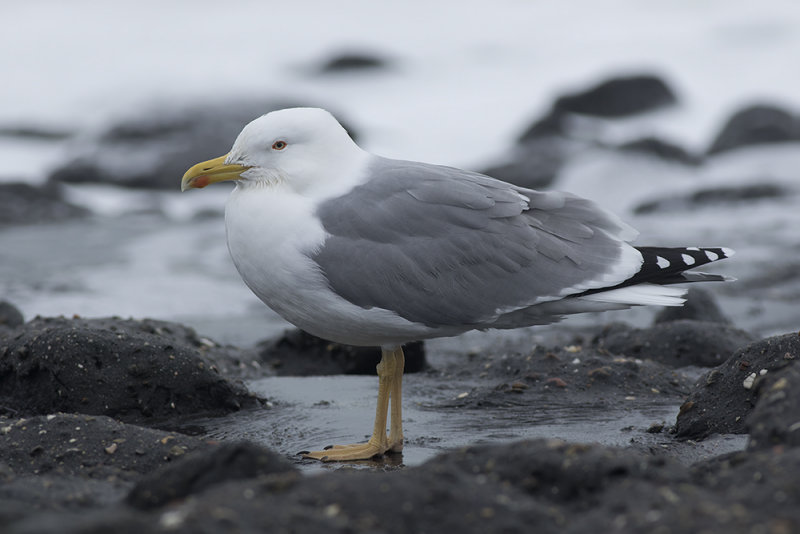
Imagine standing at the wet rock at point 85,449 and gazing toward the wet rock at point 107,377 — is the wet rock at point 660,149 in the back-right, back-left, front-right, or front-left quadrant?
front-right

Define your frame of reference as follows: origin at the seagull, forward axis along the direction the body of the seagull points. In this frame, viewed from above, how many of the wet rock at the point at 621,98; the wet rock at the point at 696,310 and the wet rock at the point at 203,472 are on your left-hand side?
1

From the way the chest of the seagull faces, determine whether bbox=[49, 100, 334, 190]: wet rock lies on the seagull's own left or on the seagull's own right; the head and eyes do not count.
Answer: on the seagull's own right

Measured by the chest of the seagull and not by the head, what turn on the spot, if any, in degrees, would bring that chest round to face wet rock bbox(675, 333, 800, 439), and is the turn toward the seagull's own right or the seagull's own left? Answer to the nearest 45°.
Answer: approximately 180°

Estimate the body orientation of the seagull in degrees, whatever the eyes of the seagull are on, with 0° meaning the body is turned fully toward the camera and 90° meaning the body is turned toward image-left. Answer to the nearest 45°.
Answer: approximately 90°

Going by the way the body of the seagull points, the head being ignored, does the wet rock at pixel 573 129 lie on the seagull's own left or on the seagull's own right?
on the seagull's own right

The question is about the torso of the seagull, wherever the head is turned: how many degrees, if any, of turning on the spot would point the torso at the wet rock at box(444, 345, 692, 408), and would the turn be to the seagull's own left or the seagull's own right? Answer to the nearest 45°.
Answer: approximately 135° to the seagull's own right

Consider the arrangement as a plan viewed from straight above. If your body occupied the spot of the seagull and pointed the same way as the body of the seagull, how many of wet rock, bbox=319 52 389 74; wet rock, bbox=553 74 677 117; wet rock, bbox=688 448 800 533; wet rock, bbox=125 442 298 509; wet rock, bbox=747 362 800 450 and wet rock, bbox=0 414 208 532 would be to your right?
2

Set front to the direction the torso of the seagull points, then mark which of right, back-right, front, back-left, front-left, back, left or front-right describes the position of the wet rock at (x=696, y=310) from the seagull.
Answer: back-right

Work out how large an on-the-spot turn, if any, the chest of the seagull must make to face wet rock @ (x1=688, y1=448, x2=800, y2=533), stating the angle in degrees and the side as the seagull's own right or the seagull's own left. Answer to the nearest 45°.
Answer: approximately 135° to the seagull's own left

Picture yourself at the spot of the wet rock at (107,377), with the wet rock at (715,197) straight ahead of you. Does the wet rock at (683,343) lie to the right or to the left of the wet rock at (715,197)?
right

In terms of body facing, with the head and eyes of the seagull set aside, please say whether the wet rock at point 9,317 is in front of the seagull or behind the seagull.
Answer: in front

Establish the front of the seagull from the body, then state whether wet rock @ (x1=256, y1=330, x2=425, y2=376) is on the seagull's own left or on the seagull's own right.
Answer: on the seagull's own right

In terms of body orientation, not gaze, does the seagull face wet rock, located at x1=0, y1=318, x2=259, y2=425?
yes

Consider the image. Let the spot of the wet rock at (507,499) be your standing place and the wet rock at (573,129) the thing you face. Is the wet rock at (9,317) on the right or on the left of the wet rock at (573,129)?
left

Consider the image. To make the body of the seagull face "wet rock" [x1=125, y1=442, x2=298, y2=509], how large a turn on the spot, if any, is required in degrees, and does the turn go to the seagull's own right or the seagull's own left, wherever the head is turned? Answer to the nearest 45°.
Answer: approximately 90° to the seagull's own left

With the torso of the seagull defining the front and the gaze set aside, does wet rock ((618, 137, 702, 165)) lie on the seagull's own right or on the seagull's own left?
on the seagull's own right
